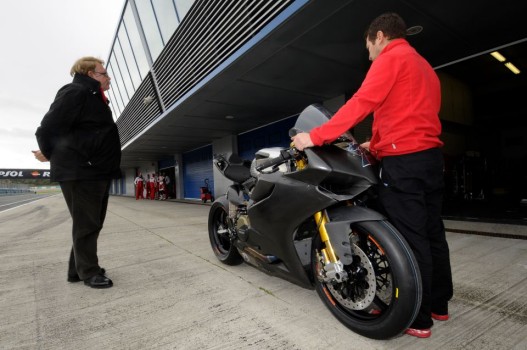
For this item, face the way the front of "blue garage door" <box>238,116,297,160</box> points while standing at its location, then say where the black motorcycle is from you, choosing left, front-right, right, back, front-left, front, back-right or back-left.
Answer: front-left

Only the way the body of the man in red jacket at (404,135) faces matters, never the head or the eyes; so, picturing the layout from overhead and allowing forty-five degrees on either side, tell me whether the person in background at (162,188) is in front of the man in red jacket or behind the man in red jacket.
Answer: in front

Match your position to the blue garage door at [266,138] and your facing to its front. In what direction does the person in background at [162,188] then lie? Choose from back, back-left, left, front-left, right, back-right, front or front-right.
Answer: right

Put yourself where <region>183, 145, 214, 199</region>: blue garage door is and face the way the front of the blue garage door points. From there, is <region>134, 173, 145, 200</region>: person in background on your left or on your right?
on your right

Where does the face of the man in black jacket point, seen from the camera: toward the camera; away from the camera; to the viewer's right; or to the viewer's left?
to the viewer's right

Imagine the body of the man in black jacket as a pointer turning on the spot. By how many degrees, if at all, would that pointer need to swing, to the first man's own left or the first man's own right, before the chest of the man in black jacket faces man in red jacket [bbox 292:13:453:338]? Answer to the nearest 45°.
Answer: approximately 45° to the first man's own right

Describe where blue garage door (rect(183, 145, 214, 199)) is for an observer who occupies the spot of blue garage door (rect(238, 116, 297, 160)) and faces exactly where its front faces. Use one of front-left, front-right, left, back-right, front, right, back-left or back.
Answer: right

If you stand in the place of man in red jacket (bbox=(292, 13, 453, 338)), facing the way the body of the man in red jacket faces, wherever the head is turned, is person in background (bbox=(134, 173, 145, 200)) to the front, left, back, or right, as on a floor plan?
front

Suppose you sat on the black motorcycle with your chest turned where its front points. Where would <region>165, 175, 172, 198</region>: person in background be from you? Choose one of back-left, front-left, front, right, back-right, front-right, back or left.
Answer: back

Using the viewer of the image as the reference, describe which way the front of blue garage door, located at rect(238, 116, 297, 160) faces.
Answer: facing the viewer and to the left of the viewer

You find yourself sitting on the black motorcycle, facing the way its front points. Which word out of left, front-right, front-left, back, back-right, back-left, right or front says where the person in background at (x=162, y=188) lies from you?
back

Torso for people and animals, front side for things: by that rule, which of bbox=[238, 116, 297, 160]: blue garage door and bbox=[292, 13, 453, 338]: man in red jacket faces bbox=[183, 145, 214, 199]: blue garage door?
the man in red jacket

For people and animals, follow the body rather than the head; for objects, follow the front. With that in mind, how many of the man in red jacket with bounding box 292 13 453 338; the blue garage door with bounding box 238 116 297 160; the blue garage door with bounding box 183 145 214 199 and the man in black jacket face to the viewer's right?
1

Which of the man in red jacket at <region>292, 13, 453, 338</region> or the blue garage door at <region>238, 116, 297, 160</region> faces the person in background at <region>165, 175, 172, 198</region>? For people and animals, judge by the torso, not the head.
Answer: the man in red jacket

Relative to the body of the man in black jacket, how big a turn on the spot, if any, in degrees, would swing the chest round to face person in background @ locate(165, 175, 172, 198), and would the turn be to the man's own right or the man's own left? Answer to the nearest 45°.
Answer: approximately 90° to the man's own left

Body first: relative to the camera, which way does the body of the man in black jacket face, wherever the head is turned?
to the viewer's right

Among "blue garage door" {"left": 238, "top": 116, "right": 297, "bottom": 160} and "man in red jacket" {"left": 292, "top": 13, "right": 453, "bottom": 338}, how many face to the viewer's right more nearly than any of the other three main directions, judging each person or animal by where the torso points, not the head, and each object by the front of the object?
0

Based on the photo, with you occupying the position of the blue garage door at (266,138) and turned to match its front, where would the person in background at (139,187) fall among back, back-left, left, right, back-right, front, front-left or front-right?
right

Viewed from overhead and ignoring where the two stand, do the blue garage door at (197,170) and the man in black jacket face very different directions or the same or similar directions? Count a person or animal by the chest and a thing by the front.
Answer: very different directions
